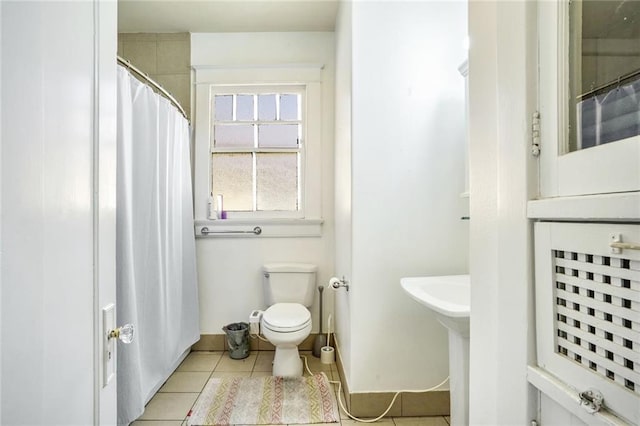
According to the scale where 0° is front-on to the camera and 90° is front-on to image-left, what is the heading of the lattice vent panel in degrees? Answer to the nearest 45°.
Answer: approximately 45°

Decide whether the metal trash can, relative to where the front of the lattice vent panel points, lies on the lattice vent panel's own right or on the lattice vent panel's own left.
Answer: on the lattice vent panel's own right

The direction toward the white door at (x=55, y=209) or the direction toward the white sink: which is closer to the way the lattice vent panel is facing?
the white door

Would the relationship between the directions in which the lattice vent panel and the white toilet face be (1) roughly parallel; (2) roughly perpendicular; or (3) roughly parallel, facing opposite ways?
roughly perpendicular

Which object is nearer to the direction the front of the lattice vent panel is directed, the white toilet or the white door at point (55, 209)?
the white door

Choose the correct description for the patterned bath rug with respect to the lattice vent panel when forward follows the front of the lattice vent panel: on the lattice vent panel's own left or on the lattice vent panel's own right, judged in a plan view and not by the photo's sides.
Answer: on the lattice vent panel's own right

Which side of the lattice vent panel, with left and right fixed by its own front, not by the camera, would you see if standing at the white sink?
right

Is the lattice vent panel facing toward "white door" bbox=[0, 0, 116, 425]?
yes

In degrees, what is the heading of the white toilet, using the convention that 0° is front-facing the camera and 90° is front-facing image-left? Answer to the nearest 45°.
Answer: approximately 0°

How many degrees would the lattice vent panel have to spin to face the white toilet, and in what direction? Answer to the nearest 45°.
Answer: approximately 90° to its right

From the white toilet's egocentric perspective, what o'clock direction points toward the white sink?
The white sink is roughly at 11 o'clock from the white toilet.
